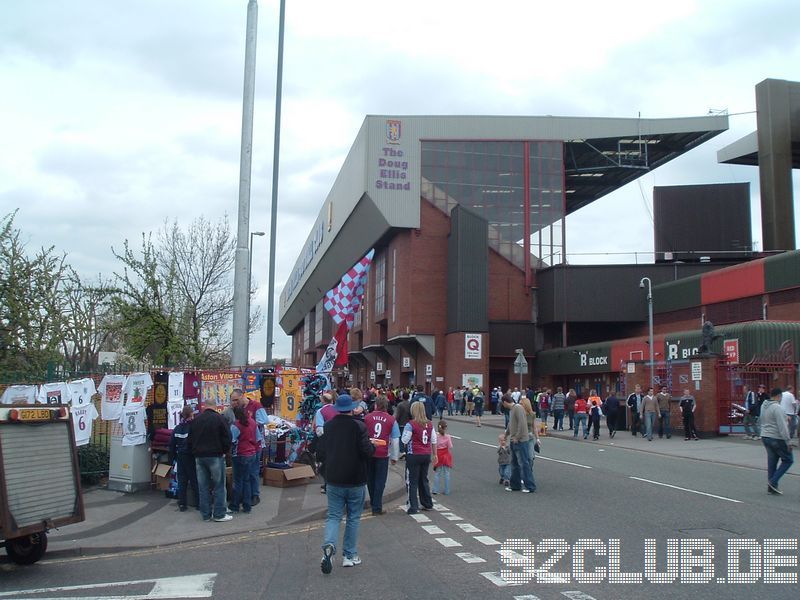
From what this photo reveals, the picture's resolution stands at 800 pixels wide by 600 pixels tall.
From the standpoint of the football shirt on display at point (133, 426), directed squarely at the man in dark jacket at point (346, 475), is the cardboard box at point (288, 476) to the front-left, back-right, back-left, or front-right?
front-left

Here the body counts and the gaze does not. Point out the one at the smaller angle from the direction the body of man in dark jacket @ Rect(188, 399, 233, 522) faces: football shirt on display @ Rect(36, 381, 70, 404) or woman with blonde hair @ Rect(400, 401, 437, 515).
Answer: the football shirt on display

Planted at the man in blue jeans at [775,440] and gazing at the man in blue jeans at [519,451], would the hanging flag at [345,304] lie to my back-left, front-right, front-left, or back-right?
front-right

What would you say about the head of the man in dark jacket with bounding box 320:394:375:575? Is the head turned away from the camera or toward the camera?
away from the camera

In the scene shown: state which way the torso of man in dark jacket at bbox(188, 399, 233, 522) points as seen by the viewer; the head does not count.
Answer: away from the camera

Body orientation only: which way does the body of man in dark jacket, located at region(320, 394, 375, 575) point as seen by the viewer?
away from the camera

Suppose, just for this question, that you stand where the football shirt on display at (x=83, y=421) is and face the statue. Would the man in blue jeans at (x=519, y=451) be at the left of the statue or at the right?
right
